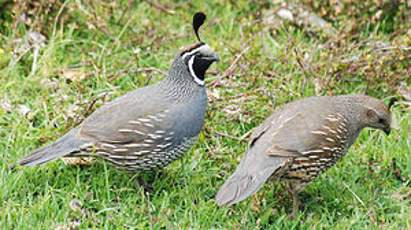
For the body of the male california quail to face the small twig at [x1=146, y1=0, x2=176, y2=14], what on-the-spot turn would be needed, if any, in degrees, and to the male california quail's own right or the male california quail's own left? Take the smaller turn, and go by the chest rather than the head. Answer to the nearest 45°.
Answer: approximately 90° to the male california quail's own left

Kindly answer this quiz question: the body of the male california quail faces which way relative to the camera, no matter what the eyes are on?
to the viewer's right

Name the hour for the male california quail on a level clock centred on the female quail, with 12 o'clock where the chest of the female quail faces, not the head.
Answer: The male california quail is roughly at 6 o'clock from the female quail.

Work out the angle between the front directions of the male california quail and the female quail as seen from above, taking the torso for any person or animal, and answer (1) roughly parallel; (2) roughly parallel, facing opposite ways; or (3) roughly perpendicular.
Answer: roughly parallel

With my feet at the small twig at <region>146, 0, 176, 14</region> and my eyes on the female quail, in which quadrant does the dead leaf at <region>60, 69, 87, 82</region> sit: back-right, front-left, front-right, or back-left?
front-right

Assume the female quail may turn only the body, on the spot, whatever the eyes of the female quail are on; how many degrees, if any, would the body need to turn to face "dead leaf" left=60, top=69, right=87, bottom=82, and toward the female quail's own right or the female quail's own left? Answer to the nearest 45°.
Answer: approximately 135° to the female quail's own left

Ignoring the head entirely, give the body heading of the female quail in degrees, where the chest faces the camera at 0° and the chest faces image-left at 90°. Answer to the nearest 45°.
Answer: approximately 270°

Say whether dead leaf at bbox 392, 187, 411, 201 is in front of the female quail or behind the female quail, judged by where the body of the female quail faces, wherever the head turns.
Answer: in front

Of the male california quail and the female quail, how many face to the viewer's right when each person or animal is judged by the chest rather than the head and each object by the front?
2

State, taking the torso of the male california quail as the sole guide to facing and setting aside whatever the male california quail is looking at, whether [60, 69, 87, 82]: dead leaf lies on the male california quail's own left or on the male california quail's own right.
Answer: on the male california quail's own left

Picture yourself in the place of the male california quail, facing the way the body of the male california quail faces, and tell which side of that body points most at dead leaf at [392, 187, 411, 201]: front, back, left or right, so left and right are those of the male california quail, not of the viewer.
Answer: front

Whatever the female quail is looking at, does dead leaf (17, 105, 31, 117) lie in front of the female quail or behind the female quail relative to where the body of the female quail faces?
behind
